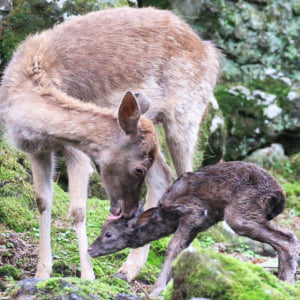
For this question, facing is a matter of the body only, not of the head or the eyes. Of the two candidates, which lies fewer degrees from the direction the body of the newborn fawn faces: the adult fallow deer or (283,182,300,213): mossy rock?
the adult fallow deer

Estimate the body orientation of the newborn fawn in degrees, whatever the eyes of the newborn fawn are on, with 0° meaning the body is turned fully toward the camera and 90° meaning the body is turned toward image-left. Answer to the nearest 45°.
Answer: approximately 90°
